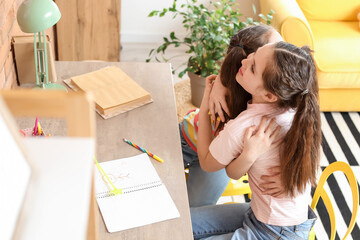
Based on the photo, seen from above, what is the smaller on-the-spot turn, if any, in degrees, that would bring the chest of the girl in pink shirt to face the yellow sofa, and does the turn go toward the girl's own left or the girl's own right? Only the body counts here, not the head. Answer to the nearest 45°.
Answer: approximately 90° to the girl's own right

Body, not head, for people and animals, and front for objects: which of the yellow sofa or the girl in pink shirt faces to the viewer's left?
the girl in pink shirt

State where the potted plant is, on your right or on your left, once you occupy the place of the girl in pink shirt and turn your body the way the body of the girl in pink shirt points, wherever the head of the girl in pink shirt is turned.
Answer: on your right

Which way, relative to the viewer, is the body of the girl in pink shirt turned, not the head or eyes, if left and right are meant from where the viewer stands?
facing to the left of the viewer

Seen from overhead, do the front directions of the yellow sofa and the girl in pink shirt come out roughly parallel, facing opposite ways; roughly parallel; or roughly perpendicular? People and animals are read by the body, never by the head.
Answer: roughly perpendicular

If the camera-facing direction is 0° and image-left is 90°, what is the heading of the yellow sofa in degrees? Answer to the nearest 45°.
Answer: approximately 0°

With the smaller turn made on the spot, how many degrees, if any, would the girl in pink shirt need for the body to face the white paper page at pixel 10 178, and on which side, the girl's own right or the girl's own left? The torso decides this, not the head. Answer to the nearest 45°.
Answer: approximately 90° to the girl's own left

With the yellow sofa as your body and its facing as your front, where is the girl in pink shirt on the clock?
The girl in pink shirt is roughly at 12 o'clock from the yellow sofa.

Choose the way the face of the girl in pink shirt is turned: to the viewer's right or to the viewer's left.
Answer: to the viewer's left

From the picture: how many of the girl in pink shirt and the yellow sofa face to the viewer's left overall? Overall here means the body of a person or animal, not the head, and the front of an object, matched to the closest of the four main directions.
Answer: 1

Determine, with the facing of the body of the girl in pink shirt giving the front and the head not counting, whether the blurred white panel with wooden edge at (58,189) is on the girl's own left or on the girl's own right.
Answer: on the girl's own left
